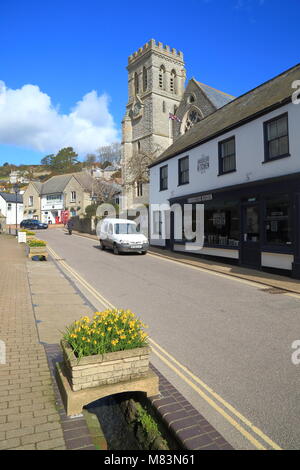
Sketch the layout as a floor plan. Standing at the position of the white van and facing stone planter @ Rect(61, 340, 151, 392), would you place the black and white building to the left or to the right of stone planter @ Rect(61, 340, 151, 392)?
left

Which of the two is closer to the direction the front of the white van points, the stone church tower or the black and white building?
the black and white building

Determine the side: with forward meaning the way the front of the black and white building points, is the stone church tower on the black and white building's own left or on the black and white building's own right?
on the black and white building's own right

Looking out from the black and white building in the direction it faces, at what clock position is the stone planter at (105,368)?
The stone planter is roughly at 11 o'clock from the black and white building.

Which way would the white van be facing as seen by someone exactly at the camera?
facing the viewer and to the right of the viewer

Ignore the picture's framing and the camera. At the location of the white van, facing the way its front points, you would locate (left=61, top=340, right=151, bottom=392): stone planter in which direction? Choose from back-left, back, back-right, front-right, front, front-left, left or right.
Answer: front-right

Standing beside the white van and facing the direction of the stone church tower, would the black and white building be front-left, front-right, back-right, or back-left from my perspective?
back-right

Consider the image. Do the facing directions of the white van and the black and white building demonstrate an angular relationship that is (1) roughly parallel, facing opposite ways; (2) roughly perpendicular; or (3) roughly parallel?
roughly perpendicular

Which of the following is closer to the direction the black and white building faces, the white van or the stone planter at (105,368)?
the stone planter

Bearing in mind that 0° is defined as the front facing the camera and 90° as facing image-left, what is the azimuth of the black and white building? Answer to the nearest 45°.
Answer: approximately 45°

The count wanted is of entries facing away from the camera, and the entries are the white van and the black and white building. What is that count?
0

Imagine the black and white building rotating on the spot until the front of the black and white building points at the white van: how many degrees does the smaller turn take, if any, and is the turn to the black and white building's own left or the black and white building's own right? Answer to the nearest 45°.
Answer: approximately 90° to the black and white building's own right

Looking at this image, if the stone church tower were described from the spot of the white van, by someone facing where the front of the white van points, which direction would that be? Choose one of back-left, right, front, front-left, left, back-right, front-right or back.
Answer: back-left

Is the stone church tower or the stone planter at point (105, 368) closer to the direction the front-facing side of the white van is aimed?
the stone planter
